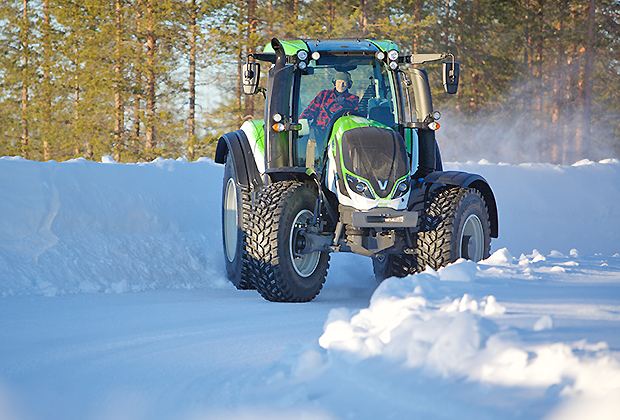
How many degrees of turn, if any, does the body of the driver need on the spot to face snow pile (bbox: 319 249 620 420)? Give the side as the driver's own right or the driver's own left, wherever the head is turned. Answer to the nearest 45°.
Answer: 0° — they already face it

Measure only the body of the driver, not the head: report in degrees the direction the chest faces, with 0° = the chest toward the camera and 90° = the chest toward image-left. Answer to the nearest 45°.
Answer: approximately 0°
